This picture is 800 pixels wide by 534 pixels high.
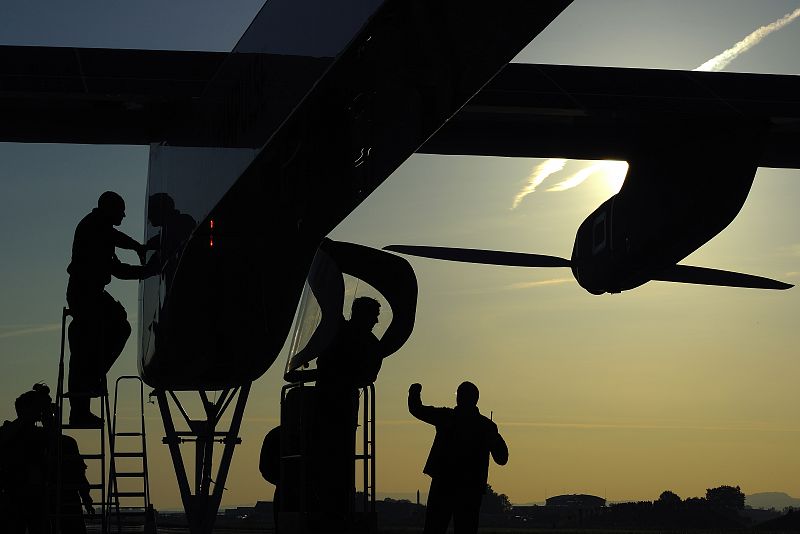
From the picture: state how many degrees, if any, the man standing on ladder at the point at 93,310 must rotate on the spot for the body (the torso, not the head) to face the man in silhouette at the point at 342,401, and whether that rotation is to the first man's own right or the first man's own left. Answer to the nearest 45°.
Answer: approximately 45° to the first man's own right

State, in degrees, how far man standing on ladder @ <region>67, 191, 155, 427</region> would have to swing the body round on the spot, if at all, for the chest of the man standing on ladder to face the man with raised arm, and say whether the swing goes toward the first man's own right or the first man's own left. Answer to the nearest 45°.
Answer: approximately 45° to the first man's own right

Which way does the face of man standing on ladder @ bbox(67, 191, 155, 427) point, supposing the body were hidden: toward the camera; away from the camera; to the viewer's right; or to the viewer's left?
to the viewer's right

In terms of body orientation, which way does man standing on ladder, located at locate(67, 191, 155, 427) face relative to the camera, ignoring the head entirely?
to the viewer's right
